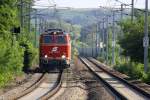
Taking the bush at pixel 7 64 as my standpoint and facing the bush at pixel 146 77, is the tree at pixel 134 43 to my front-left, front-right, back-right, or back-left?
front-left

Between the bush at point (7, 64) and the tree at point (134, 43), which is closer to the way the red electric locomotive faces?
the bush

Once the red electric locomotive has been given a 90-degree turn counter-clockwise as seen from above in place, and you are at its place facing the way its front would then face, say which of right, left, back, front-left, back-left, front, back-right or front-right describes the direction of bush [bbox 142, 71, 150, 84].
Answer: front-right

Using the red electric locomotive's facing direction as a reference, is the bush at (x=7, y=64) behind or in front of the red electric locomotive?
in front

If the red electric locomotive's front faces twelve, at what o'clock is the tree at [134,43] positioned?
The tree is roughly at 9 o'clock from the red electric locomotive.

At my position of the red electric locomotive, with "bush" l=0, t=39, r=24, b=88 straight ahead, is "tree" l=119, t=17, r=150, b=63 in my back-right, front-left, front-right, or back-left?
back-left

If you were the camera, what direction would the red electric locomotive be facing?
facing the viewer
